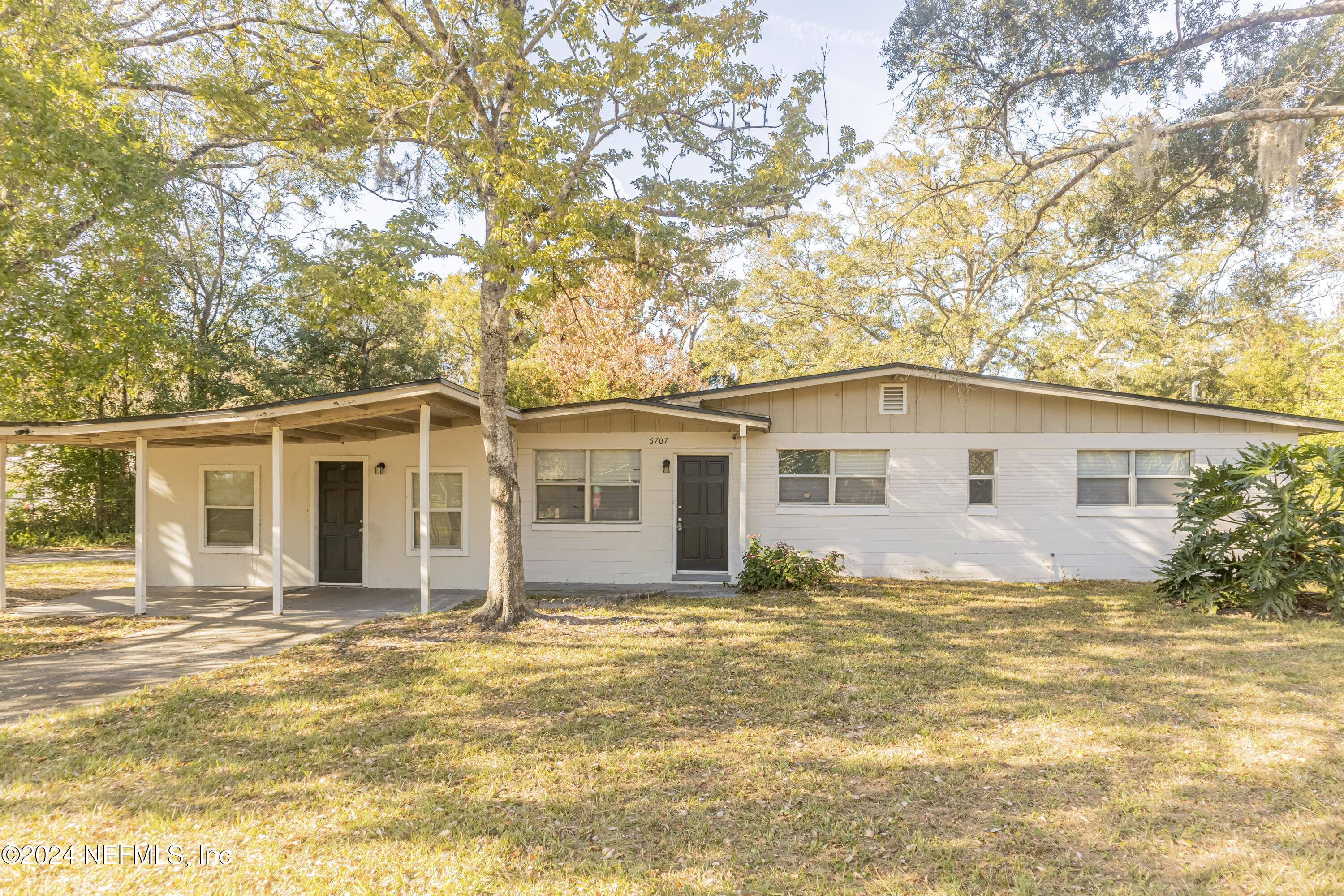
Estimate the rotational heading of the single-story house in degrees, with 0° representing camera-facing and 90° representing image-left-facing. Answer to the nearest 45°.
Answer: approximately 0°

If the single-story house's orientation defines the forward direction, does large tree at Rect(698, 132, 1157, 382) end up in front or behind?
behind

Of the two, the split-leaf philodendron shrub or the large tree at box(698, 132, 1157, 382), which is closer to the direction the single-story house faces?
the split-leaf philodendron shrub
